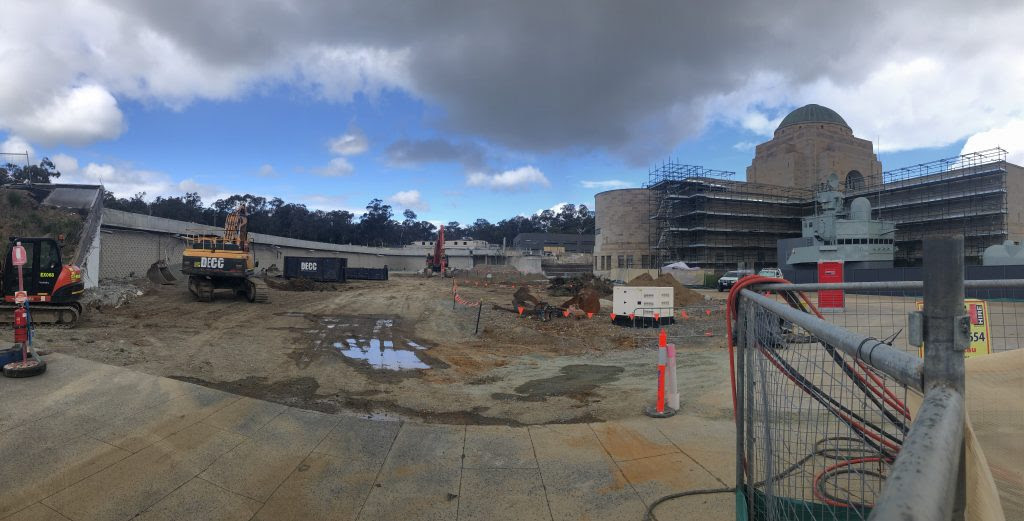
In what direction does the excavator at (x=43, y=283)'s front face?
to the viewer's left

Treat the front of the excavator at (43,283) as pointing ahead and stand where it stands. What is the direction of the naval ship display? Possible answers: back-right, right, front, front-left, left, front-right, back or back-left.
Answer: back

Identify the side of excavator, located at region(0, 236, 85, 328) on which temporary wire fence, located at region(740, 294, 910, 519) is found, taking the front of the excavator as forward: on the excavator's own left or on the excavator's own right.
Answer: on the excavator's own left

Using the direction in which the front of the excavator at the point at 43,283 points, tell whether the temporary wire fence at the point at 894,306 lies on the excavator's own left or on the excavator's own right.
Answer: on the excavator's own left

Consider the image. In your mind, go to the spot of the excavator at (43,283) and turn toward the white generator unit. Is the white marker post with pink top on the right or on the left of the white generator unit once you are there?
right

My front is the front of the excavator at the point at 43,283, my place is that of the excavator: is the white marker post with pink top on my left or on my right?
on my left

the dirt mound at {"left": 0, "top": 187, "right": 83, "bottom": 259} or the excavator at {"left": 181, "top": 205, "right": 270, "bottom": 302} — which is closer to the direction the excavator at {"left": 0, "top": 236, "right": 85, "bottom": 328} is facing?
the dirt mound

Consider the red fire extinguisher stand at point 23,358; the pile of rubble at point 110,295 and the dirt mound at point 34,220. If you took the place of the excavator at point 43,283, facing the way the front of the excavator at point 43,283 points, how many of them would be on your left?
1

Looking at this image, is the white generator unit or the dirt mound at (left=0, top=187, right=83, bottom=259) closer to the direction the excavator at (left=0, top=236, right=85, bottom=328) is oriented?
the dirt mound

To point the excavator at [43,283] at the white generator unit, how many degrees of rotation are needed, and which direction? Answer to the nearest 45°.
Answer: approximately 135° to its left

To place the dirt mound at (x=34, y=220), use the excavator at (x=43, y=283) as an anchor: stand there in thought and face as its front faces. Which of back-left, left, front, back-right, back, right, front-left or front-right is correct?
right
